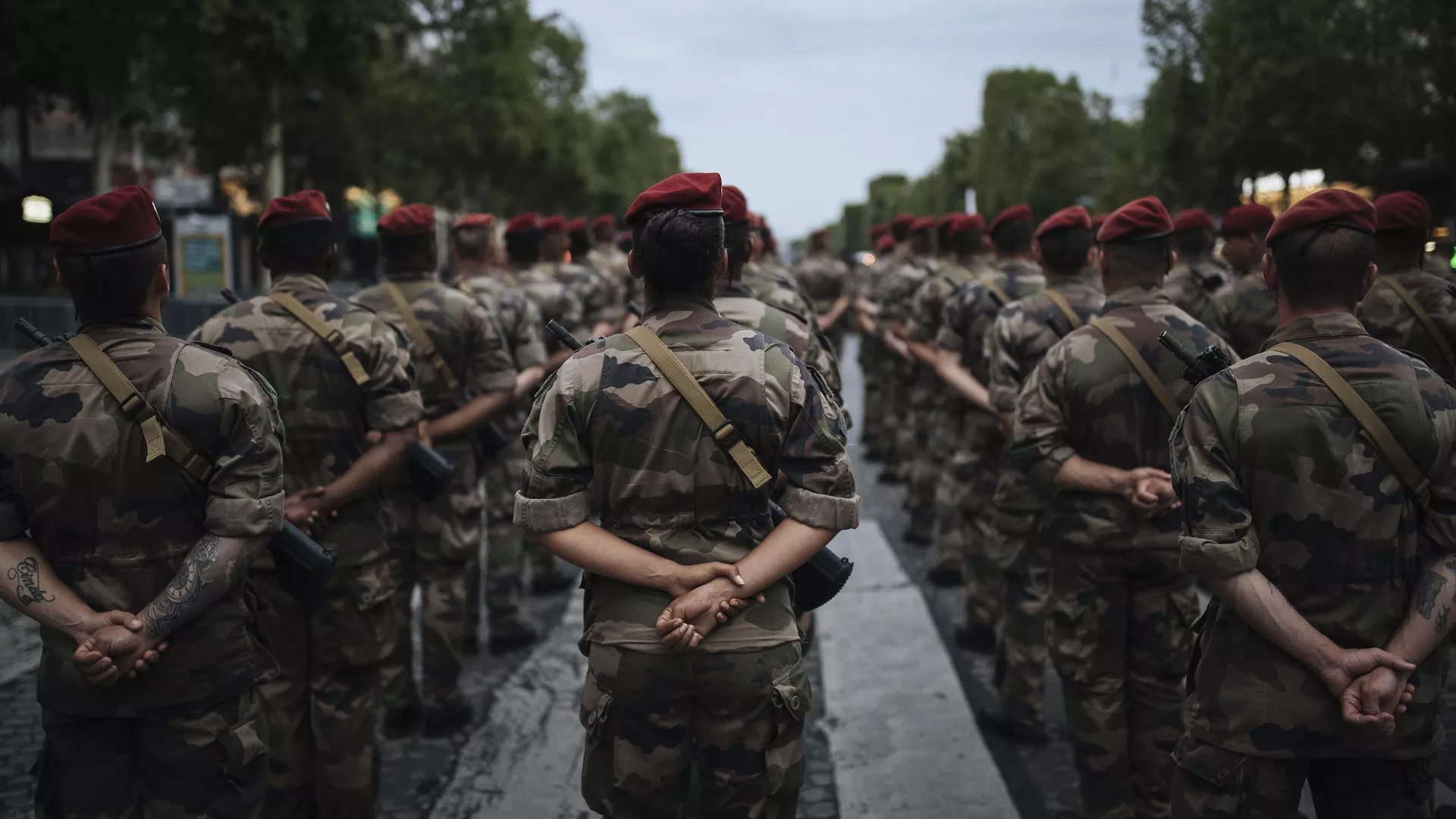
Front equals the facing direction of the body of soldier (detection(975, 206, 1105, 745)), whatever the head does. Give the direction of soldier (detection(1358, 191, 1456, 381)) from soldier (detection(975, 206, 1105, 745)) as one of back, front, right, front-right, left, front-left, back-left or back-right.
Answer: right

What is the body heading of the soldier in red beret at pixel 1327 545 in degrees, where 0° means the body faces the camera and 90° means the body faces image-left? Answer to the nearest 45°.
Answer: approximately 180°

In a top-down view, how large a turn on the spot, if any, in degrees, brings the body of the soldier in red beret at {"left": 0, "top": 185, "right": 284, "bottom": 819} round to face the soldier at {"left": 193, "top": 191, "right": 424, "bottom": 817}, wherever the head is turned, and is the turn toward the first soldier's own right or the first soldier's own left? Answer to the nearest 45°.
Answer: approximately 45° to the first soldier's own right

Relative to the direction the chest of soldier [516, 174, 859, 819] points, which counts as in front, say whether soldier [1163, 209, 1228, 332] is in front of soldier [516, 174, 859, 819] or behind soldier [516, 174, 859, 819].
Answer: in front

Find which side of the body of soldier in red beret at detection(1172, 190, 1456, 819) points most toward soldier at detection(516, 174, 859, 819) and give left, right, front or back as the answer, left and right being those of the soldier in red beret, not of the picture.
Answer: left

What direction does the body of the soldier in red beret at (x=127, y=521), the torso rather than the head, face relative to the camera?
away from the camera

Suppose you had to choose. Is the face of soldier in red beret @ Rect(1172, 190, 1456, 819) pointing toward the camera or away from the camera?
away from the camera

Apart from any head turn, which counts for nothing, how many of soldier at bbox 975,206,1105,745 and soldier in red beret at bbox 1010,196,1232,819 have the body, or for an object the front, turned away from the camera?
2

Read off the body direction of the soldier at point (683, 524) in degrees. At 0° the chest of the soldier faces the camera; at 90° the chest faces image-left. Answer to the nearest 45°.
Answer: approximately 180°

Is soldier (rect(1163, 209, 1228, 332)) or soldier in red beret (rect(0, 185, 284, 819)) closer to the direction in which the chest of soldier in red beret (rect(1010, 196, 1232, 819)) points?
the soldier

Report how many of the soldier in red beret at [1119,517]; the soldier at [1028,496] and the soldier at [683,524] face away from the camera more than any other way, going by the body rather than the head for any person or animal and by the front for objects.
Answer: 3

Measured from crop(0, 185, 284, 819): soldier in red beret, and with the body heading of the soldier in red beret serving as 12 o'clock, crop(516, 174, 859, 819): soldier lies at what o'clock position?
The soldier is roughly at 4 o'clock from the soldier in red beret.

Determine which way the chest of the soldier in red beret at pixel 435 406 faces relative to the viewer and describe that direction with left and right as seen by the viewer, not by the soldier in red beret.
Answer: facing away from the viewer

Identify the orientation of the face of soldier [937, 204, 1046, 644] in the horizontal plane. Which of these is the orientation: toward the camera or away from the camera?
away from the camera

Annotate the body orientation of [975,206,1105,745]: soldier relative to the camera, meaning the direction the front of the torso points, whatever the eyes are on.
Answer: away from the camera

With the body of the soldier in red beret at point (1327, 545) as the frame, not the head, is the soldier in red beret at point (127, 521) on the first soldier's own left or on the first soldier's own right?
on the first soldier's own left
